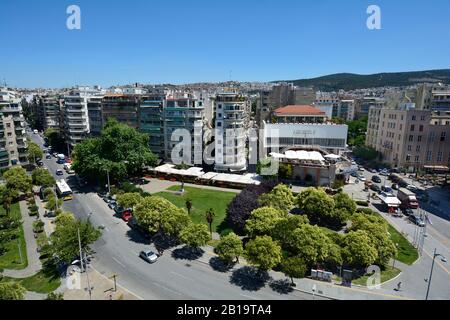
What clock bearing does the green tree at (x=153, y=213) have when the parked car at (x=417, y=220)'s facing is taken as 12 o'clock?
The green tree is roughly at 3 o'clock from the parked car.

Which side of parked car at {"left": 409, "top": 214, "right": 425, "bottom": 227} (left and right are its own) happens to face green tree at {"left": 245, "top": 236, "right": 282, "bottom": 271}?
right

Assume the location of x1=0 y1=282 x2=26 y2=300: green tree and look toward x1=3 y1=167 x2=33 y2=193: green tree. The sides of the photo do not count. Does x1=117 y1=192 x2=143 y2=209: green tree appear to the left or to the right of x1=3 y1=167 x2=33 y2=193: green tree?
right

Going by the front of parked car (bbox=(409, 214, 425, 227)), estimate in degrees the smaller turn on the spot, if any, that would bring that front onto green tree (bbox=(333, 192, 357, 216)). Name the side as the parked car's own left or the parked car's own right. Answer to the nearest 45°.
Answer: approximately 90° to the parked car's own right

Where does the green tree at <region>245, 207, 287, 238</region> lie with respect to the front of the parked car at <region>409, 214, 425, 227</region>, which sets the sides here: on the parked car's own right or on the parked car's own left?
on the parked car's own right

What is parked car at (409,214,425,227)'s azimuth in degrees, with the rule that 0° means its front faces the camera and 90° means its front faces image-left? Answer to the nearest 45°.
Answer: approximately 315°

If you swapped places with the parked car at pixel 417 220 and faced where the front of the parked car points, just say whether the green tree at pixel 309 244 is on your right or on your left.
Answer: on your right

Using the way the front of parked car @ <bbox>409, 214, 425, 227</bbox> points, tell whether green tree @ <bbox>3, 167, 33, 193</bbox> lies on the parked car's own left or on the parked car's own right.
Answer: on the parked car's own right
